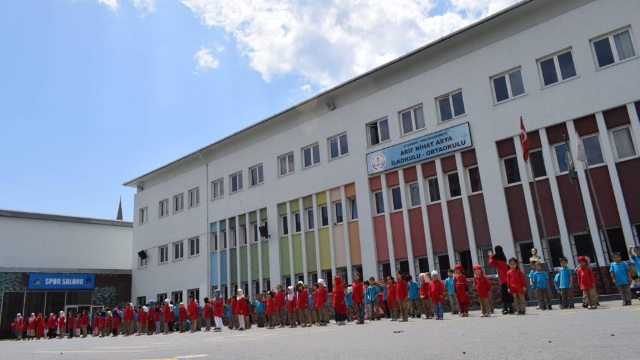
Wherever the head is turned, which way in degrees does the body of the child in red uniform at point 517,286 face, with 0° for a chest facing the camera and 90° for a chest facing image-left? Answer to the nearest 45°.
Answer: approximately 0°

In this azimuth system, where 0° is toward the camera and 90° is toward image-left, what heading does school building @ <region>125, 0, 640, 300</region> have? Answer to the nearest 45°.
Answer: approximately 45°

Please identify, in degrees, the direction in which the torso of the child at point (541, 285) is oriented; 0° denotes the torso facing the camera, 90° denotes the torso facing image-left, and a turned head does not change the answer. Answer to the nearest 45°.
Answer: approximately 0°

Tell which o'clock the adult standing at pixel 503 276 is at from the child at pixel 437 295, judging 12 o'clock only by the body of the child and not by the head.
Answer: The adult standing is roughly at 10 o'clock from the child.

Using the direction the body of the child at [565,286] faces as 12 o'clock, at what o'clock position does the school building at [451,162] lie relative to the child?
The school building is roughly at 5 o'clock from the child.
